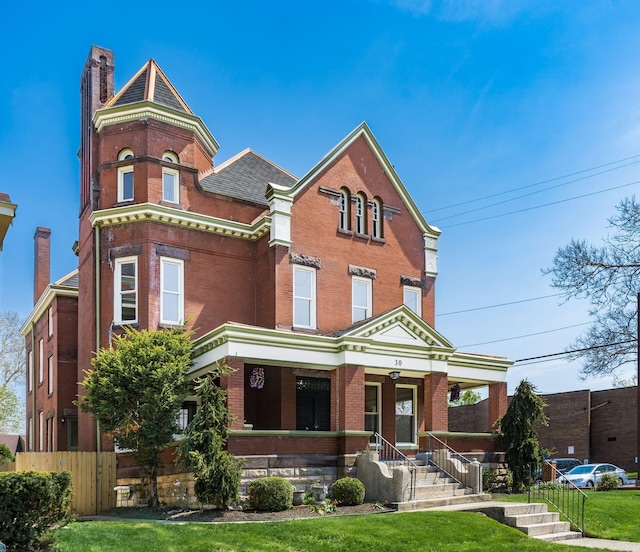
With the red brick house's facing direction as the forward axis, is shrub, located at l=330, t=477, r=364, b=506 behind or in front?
in front

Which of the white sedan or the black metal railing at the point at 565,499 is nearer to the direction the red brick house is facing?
the black metal railing

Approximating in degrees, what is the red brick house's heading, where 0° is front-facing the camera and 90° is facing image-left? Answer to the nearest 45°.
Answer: approximately 315°

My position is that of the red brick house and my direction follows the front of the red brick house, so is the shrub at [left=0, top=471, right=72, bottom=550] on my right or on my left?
on my right

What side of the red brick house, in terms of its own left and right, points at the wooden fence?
right

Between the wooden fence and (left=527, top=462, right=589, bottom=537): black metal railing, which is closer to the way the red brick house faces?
the black metal railing

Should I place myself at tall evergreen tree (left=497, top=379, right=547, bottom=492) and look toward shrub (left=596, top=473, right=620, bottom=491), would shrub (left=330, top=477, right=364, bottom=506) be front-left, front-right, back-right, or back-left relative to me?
back-right

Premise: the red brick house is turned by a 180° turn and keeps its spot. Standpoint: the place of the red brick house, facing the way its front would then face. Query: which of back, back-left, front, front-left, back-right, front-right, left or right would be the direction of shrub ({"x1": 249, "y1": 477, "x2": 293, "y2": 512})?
back-left

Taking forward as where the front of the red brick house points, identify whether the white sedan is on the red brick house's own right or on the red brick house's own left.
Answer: on the red brick house's own left
